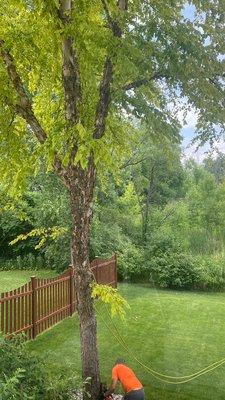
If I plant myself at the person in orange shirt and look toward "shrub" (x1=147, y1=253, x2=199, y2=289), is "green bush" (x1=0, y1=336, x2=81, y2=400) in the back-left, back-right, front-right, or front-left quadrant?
back-left

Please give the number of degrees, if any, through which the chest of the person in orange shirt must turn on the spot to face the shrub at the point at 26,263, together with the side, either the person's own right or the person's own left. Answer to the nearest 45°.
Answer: approximately 45° to the person's own right

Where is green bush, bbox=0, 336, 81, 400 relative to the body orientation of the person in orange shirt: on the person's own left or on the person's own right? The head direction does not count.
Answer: on the person's own left

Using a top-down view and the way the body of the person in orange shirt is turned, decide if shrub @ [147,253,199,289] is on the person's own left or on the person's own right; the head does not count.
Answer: on the person's own right

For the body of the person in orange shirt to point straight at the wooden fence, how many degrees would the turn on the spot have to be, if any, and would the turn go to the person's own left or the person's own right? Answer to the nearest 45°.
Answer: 0° — they already face it

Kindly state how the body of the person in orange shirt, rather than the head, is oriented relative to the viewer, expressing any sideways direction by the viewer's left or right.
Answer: facing away from the viewer and to the left of the viewer
